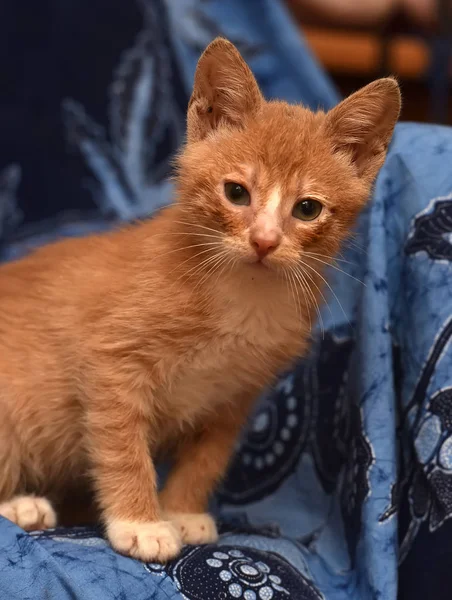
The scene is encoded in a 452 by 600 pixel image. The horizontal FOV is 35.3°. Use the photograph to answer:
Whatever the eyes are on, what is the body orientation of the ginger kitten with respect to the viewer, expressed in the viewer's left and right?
facing the viewer and to the right of the viewer
